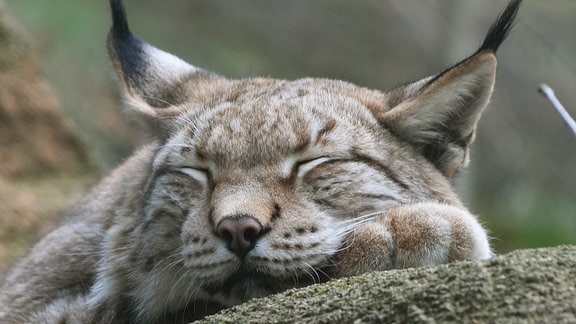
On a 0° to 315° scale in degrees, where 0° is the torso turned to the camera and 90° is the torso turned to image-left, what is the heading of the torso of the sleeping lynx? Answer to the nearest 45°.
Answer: approximately 0°

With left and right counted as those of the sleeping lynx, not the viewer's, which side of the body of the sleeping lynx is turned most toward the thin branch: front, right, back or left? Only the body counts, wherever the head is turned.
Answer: left
